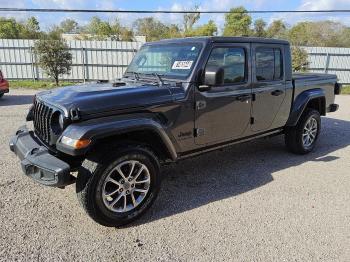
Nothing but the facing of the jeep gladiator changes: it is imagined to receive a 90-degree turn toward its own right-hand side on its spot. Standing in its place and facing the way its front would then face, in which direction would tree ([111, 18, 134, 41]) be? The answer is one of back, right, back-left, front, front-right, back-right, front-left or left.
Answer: front-right

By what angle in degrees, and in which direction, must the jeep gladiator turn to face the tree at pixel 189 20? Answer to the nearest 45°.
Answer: approximately 135° to its right

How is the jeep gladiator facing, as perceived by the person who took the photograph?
facing the viewer and to the left of the viewer

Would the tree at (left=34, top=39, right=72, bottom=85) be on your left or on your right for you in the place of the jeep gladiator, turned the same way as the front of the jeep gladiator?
on your right

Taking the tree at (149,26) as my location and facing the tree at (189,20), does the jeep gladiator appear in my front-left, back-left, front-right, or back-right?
front-right

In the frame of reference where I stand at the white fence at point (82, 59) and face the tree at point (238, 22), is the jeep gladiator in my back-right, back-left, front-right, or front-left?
back-right

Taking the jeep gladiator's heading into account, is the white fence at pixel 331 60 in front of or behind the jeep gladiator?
behind

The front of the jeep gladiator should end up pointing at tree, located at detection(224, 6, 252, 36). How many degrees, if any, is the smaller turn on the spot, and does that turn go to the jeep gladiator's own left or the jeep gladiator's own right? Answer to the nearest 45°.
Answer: approximately 135° to the jeep gladiator's own right

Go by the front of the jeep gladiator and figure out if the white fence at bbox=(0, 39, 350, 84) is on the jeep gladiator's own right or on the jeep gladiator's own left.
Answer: on the jeep gladiator's own right

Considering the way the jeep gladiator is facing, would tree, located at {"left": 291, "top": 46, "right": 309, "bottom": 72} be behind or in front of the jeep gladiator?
behind

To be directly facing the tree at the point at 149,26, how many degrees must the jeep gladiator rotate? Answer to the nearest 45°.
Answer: approximately 135° to its right
